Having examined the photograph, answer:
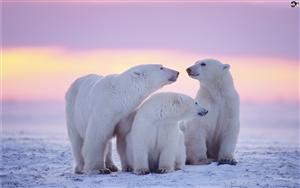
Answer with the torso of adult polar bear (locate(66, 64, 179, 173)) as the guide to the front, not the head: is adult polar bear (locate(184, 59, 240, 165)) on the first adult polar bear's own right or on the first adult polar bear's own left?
on the first adult polar bear's own left
